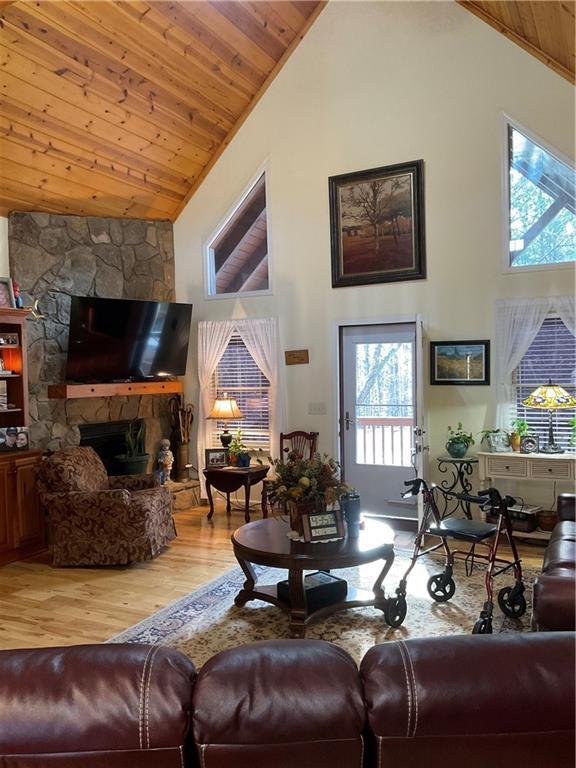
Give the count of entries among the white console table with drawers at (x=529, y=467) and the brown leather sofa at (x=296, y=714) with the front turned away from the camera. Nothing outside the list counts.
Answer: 1

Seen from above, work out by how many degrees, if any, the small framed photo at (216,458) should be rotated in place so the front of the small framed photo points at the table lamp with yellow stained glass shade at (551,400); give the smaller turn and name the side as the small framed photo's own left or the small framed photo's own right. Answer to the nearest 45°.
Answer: approximately 45° to the small framed photo's own left

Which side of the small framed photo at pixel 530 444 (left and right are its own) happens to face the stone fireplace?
right

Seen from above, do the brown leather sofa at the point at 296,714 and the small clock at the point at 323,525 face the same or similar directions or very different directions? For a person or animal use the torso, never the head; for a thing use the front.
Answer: very different directions

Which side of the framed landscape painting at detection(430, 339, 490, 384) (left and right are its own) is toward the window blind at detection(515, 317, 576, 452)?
left

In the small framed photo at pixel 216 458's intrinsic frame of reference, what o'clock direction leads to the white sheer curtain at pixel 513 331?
The white sheer curtain is roughly at 10 o'clock from the small framed photo.

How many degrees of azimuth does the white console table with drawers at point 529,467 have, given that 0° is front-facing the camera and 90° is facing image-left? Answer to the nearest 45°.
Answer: approximately 0°

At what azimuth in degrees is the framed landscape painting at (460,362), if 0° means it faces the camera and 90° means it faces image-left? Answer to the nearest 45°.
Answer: approximately 0°

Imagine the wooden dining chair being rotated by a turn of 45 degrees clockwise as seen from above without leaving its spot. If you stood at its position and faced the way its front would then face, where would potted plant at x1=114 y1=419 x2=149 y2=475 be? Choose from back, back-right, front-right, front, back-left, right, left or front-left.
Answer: front-right

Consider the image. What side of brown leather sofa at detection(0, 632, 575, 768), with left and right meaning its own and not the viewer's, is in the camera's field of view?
back

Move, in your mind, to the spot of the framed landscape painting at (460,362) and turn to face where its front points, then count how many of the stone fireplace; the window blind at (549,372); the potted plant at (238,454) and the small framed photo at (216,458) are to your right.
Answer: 3

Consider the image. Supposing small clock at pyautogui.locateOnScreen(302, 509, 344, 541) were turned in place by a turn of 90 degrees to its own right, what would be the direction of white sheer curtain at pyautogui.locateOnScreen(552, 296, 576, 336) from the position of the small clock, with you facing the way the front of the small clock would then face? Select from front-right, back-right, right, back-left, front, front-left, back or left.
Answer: back-right

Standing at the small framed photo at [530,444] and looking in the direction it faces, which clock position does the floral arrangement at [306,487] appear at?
The floral arrangement is roughly at 1 o'clock from the small framed photo.
